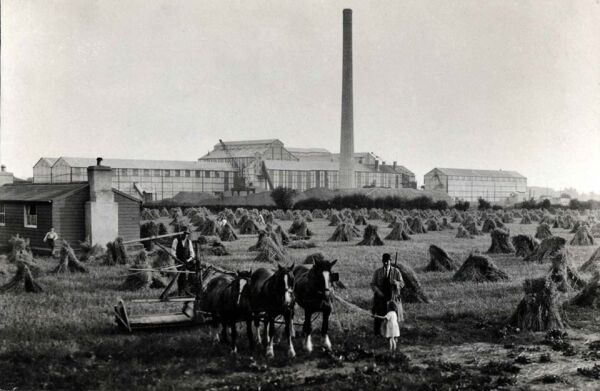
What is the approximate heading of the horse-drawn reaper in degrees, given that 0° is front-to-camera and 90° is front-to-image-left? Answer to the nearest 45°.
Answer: approximately 315°

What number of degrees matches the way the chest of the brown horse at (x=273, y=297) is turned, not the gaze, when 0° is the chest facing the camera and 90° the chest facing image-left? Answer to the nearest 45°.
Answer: approximately 315°

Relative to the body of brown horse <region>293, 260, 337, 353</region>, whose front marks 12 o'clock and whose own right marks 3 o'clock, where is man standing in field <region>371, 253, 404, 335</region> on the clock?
The man standing in field is roughly at 9 o'clock from the brown horse.

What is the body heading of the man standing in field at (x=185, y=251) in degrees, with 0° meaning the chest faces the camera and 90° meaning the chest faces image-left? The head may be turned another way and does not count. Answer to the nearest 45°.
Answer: approximately 315°

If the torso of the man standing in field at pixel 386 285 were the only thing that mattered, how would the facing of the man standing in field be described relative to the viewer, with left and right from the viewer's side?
facing the viewer

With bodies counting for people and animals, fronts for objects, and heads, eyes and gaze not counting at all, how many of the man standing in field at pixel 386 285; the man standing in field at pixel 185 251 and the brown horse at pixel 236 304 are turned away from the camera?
0

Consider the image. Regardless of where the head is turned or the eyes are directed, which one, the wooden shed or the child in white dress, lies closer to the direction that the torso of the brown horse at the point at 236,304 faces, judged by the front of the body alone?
the child in white dress

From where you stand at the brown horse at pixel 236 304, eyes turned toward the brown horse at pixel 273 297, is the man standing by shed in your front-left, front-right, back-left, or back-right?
back-left

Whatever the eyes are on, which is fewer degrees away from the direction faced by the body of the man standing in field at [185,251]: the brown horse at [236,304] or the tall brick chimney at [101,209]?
the brown horse
